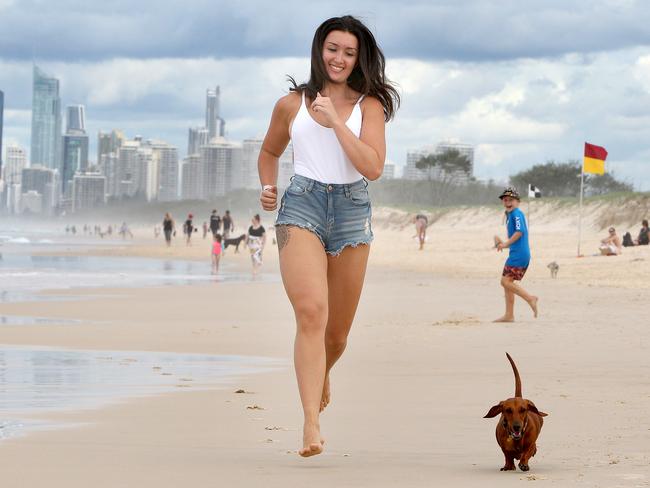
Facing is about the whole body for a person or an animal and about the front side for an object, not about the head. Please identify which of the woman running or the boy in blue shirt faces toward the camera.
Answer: the woman running

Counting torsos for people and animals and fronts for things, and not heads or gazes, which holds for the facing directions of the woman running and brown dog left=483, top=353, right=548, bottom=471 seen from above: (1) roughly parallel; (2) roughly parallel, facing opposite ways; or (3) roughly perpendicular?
roughly parallel

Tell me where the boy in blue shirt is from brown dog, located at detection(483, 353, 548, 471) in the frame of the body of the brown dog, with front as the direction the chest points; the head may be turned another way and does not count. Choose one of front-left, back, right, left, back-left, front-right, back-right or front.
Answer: back

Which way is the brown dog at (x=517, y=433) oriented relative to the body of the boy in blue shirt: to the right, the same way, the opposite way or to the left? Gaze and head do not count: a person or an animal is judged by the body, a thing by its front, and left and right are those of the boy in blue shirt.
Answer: to the left

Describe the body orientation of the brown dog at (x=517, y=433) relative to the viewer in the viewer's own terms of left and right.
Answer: facing the viewer

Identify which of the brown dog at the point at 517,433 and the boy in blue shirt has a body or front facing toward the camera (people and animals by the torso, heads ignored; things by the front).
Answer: the brown dog

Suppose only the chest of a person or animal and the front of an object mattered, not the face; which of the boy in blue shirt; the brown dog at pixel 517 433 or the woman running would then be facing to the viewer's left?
the boy in blue shirt

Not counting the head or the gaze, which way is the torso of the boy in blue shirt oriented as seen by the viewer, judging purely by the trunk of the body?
to the viewer's left

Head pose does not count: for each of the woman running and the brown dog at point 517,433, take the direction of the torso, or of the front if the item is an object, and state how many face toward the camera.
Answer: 2

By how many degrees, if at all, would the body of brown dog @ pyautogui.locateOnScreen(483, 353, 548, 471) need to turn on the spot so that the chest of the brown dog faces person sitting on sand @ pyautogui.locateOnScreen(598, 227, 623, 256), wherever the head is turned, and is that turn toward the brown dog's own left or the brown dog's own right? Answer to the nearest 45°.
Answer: approximately 180°

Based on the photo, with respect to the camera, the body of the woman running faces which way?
toward the camera

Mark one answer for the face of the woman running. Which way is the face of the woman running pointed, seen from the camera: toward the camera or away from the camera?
toward the camera
